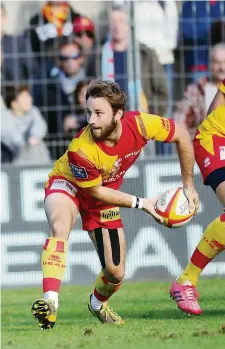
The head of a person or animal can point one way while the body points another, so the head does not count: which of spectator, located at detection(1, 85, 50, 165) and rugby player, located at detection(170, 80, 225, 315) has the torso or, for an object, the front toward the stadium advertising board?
the spectator

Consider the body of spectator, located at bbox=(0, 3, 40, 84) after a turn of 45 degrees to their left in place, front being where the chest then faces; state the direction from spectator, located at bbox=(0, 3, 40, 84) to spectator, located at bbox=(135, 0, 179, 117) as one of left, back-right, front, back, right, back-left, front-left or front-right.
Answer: front-left

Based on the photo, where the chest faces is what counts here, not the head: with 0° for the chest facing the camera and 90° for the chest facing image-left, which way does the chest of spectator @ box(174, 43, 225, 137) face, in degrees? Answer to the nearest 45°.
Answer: approximately 0°

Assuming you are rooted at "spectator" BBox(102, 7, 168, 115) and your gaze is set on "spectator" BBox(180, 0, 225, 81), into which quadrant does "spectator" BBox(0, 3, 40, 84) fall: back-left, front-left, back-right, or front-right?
back-left

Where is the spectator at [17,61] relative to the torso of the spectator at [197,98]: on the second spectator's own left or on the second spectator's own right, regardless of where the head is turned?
on the second spectator's own right

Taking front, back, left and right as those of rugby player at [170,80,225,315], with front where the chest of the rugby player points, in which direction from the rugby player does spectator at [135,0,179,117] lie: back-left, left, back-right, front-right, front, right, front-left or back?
back-left

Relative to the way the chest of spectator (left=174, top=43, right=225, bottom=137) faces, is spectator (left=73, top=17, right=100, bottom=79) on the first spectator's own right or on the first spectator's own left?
on the first spectator's own right

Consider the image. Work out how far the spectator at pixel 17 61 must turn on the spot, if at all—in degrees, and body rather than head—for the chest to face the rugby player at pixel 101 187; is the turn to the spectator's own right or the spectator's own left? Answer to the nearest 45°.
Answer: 0° — they already face them
